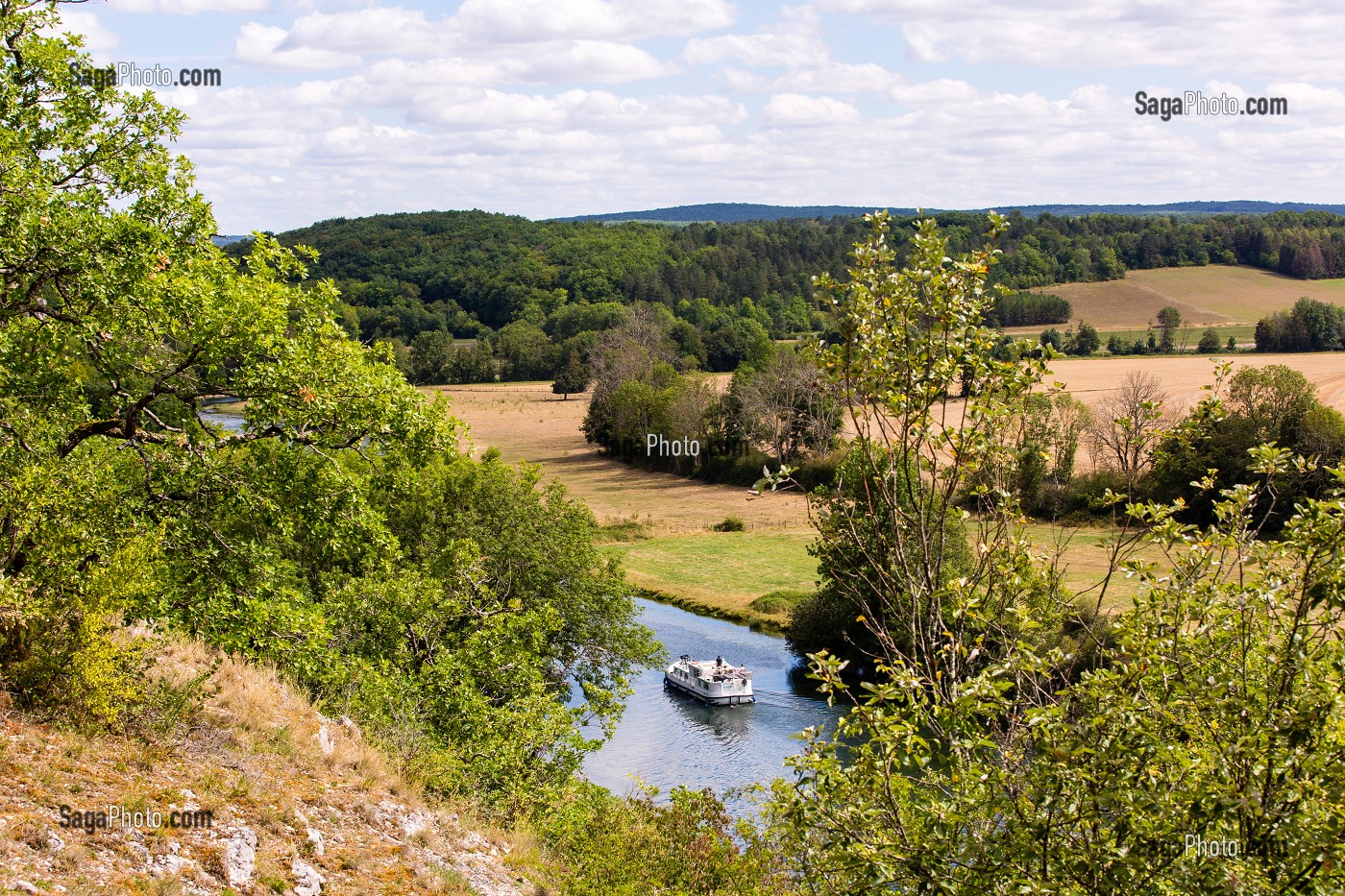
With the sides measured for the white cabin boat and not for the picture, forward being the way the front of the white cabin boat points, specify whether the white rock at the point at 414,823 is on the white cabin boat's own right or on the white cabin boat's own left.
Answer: on the white cabin boat's own left

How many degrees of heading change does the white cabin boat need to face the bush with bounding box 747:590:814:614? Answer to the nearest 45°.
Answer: approximately 45° to its right

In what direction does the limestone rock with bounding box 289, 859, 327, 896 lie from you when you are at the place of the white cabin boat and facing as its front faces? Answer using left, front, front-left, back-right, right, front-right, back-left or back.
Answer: back-left

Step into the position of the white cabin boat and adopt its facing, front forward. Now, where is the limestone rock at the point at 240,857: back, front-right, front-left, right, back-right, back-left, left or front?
back-left

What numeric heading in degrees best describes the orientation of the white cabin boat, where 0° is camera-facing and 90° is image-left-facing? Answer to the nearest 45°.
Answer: approximately 135°

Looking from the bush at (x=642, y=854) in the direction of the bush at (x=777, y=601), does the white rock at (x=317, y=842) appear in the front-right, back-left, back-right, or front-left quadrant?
back-left

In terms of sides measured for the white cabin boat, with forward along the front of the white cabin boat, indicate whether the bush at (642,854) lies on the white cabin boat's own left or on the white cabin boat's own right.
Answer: on the white cabin boat's own left

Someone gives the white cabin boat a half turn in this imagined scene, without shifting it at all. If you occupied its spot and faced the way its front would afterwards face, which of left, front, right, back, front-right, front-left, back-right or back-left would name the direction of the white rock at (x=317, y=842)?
front-right
